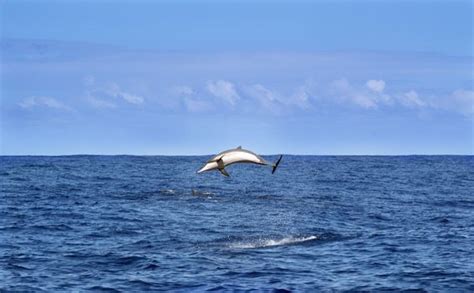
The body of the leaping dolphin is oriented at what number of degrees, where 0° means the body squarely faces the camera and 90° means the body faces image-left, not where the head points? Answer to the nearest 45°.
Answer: approximately 90°
